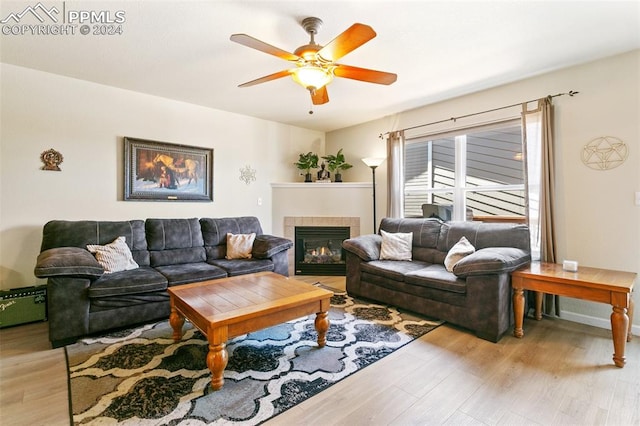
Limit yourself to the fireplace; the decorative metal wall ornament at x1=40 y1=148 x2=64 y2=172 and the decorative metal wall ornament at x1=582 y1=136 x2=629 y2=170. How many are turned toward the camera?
3

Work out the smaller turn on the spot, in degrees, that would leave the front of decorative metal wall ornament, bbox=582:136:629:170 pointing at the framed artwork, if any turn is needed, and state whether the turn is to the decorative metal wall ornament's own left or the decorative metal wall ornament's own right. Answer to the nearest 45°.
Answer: approximately 45° to the decorative metal wall ornament's own right

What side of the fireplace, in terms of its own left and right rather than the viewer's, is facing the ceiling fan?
front

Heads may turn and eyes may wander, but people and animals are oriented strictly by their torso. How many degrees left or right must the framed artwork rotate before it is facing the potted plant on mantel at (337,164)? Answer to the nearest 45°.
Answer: approximately 45° to its left

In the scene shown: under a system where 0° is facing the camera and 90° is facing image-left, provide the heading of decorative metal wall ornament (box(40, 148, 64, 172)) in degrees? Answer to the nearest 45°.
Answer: approximately 0°

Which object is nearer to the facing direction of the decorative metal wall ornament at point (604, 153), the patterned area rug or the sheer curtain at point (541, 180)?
the patterned area rug

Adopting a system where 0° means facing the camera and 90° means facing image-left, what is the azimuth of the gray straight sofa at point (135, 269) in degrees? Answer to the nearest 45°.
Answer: approximately 315°

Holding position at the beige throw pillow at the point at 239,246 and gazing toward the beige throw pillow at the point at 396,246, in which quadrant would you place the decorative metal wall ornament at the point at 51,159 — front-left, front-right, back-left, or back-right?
back-right

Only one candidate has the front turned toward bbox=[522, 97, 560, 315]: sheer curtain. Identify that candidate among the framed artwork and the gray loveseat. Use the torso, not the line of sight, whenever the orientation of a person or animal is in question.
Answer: the framed artwork

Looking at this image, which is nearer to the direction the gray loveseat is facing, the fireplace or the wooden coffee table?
the wooden coffee table

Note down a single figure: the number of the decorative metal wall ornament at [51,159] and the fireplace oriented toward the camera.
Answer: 2

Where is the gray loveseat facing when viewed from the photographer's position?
facing the viewer and to the left of the viewer

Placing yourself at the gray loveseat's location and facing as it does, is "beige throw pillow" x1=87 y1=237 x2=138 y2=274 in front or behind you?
in front
